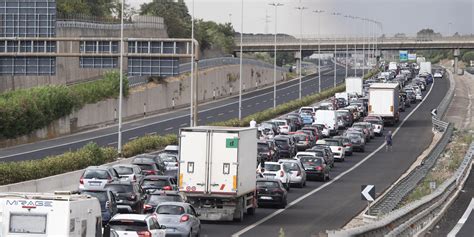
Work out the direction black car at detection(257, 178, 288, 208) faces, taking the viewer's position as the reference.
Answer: facing away from the viewer and to the right of the viewer

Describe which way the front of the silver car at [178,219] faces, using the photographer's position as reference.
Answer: facing away from the viewer and to the right of the viewer

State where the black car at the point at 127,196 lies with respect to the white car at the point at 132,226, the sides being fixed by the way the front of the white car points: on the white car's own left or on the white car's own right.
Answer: on the white car's own left

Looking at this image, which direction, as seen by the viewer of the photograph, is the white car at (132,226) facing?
facing away from the viewer and to the right of the viewer

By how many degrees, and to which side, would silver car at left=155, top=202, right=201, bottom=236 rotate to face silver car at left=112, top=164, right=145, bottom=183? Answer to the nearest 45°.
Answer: approximately 45° to its left

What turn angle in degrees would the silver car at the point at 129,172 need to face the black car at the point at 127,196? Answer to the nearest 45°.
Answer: approximately 135° to its right

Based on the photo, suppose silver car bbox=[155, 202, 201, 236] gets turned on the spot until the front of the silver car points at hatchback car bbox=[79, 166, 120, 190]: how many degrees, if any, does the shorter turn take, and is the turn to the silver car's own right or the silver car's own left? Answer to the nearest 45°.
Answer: approximately 45° to the silver car's own left

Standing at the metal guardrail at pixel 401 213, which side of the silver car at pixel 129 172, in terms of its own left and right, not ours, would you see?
right

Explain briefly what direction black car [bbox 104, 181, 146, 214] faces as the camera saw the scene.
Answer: facing away from the viewer and to the right of the viewer
